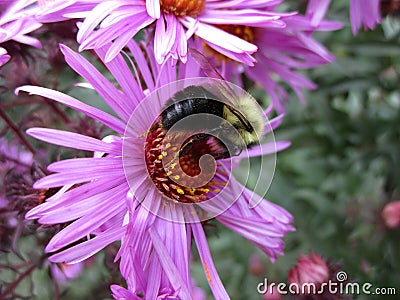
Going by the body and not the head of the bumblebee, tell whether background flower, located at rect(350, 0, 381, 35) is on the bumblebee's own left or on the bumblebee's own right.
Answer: on the bumblebee's own left

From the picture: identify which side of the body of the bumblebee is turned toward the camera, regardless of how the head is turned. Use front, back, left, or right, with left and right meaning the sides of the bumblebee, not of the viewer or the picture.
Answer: right
